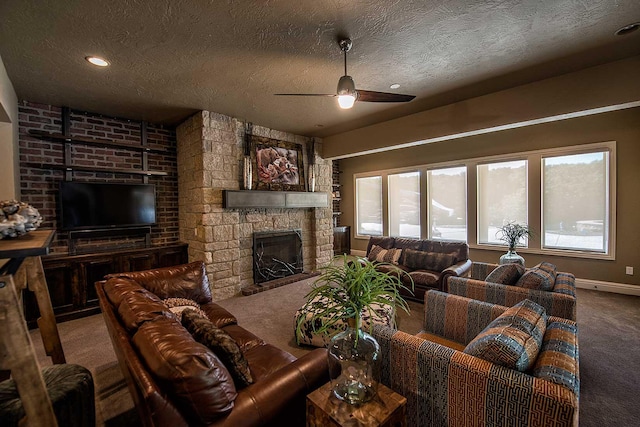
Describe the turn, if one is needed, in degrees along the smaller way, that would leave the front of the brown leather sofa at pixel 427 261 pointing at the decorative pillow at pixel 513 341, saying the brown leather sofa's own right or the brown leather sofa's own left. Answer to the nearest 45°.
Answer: approximately 45° to the brown leather sofa's own left

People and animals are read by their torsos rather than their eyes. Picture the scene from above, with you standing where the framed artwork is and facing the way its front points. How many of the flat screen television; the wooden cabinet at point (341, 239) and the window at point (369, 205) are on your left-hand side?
2

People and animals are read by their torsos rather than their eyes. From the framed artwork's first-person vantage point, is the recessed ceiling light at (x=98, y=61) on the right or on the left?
on its right

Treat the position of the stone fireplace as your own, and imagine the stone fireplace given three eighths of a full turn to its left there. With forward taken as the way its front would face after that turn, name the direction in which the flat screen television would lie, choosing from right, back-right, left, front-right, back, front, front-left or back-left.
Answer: left

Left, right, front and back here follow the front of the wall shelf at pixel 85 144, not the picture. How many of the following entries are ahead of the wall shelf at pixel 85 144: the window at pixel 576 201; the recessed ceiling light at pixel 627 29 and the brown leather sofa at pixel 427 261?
3

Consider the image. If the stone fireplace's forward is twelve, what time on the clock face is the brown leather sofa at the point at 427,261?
The brown leather sofa is roughly at 11 o'clock from the stone fireplace.

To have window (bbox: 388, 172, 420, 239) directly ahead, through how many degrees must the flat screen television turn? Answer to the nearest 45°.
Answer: approximately 45° to its left

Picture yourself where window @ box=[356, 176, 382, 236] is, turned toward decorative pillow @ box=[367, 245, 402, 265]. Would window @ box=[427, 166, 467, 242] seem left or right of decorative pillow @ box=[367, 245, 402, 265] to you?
left

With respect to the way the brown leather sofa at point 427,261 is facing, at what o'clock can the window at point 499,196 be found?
The window is roughly at 6 o'clock from the brown leather sofa.
